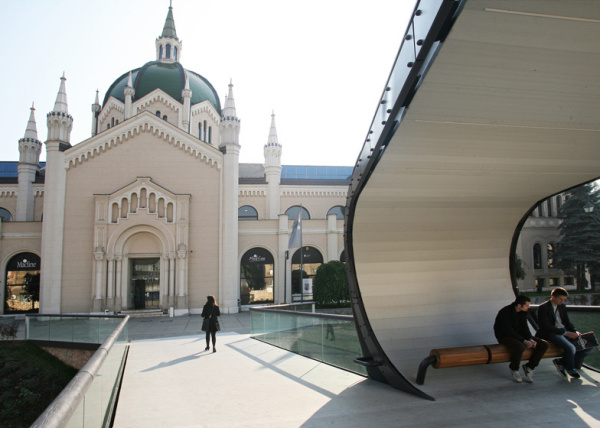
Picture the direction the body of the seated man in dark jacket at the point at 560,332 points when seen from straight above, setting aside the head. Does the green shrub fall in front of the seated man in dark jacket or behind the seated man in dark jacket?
behind

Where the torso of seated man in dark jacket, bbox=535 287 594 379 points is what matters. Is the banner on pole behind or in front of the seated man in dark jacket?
behind

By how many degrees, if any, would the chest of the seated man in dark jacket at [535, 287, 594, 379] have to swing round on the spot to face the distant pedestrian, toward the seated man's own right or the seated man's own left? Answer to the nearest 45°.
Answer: approximately 135° to the seated man's own right

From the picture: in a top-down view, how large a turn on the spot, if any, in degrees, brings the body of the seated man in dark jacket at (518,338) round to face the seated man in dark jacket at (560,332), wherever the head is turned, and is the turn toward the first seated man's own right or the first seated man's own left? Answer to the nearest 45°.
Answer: approximately 90° to the first seated man's own left

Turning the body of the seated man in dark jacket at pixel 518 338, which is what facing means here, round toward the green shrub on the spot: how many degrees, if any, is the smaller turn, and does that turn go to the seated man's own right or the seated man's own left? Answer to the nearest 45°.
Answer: approximately 180°
